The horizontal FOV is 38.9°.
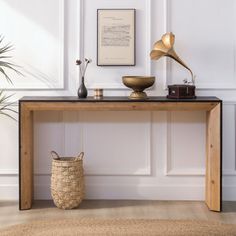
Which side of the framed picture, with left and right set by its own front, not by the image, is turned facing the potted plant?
right

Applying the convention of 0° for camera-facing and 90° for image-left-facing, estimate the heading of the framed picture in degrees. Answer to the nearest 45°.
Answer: approximately 0°

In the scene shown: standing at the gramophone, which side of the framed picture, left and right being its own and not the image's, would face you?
left
